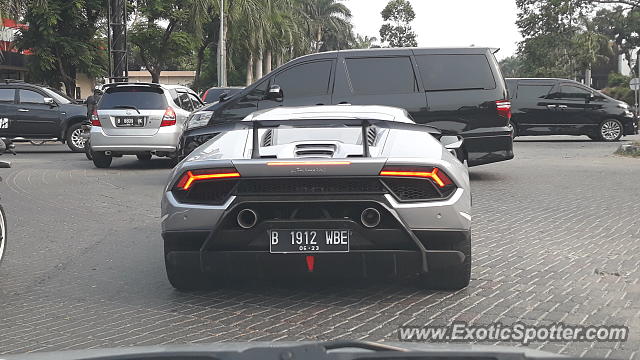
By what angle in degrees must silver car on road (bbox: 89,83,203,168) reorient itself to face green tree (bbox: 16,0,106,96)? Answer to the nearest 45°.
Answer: approximately 45° to its left

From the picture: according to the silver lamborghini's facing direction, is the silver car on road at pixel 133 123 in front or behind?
in front

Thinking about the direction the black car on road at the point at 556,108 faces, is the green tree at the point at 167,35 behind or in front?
behind

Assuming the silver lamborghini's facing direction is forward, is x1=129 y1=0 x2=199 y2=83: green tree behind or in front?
in front

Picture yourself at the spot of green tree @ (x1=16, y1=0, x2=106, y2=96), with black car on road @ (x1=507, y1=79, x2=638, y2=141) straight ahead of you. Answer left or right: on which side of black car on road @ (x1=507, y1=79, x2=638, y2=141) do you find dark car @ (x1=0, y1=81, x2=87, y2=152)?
right

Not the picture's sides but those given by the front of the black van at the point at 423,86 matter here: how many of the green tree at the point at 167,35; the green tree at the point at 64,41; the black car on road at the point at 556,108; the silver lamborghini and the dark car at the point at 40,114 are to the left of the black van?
1

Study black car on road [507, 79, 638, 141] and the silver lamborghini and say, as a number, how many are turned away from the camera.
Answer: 1

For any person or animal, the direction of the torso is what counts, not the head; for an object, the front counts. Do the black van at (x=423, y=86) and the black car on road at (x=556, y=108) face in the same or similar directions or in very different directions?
very different directions

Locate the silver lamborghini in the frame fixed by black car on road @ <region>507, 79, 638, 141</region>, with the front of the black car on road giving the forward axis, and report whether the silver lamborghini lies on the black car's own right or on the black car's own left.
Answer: on the black car's own right

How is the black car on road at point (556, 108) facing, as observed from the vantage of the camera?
facing to the right of the viewer

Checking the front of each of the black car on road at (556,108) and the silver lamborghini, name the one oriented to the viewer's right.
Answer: the black car on road

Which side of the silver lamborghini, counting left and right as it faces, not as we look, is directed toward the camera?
back

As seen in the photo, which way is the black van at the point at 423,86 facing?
to the viewer's left

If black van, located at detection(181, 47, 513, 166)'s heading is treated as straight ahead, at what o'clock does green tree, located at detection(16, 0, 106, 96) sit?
The green tree is roughly at 2 o'clock from the black van.

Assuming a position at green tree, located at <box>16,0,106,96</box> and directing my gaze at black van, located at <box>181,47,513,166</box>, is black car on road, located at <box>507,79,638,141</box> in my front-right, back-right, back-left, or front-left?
front-left

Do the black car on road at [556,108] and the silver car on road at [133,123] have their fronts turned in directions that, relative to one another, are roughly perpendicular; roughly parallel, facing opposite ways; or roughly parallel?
roughly perpendicular

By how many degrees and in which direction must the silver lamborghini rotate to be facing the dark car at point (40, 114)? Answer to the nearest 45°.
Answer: approximately 45° to its left

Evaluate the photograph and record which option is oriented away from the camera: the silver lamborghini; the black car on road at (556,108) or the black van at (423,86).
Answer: the silver lamborghini

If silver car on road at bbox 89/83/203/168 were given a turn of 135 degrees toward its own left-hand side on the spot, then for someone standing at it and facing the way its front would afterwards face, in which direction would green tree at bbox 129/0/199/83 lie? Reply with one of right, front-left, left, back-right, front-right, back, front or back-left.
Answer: right
